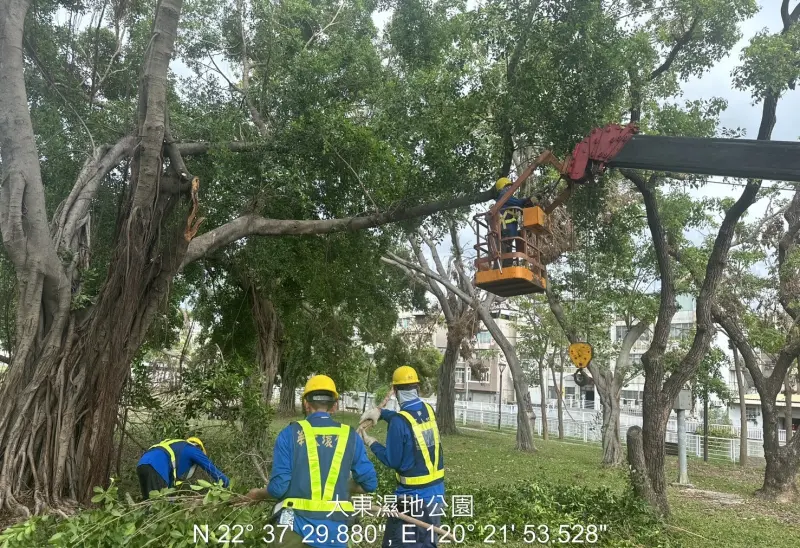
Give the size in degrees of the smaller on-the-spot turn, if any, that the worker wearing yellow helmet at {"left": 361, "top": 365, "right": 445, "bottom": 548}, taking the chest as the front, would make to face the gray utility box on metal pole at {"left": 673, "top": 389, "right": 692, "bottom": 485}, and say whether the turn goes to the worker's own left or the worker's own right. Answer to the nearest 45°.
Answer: approximately 90° to the worker's own right

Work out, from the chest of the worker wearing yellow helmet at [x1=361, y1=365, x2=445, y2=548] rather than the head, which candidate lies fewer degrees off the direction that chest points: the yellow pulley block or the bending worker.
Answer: the bending worker

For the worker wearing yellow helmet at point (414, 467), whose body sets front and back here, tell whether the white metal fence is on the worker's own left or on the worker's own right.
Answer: on the worker's own right

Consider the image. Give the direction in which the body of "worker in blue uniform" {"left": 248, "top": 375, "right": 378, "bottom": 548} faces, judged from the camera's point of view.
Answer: away from the camera

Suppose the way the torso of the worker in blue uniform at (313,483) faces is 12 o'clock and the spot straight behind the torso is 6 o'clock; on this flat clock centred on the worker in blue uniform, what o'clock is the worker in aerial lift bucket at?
The worker in aerial lift bucket is roughly at 1 o'clock from the worker in blue uniform.

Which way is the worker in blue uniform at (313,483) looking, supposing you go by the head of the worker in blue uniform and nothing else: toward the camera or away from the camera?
away from the camera
